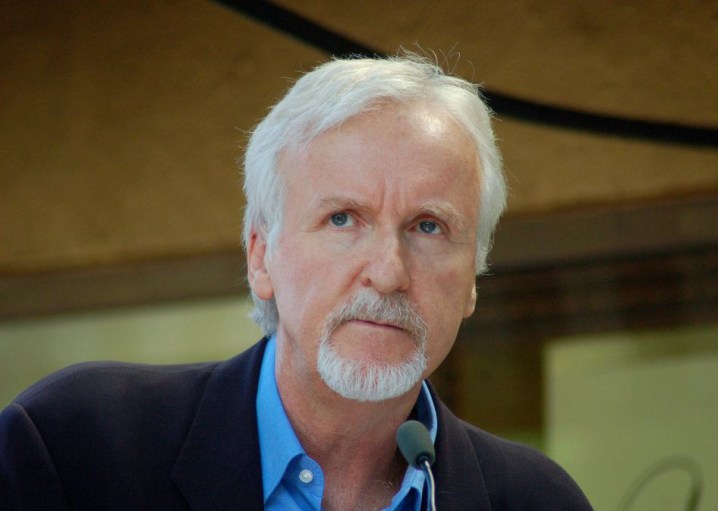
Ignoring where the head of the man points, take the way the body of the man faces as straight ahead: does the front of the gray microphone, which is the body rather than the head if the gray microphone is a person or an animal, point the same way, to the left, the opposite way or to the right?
the opposite way

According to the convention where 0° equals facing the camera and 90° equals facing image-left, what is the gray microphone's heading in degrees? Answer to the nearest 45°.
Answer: approximately 135°

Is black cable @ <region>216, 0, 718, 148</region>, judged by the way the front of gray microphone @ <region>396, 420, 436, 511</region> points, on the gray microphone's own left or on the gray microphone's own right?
on the gray microphone's own right

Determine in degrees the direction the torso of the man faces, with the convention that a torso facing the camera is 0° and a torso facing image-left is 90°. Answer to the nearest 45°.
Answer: approximately 315°
